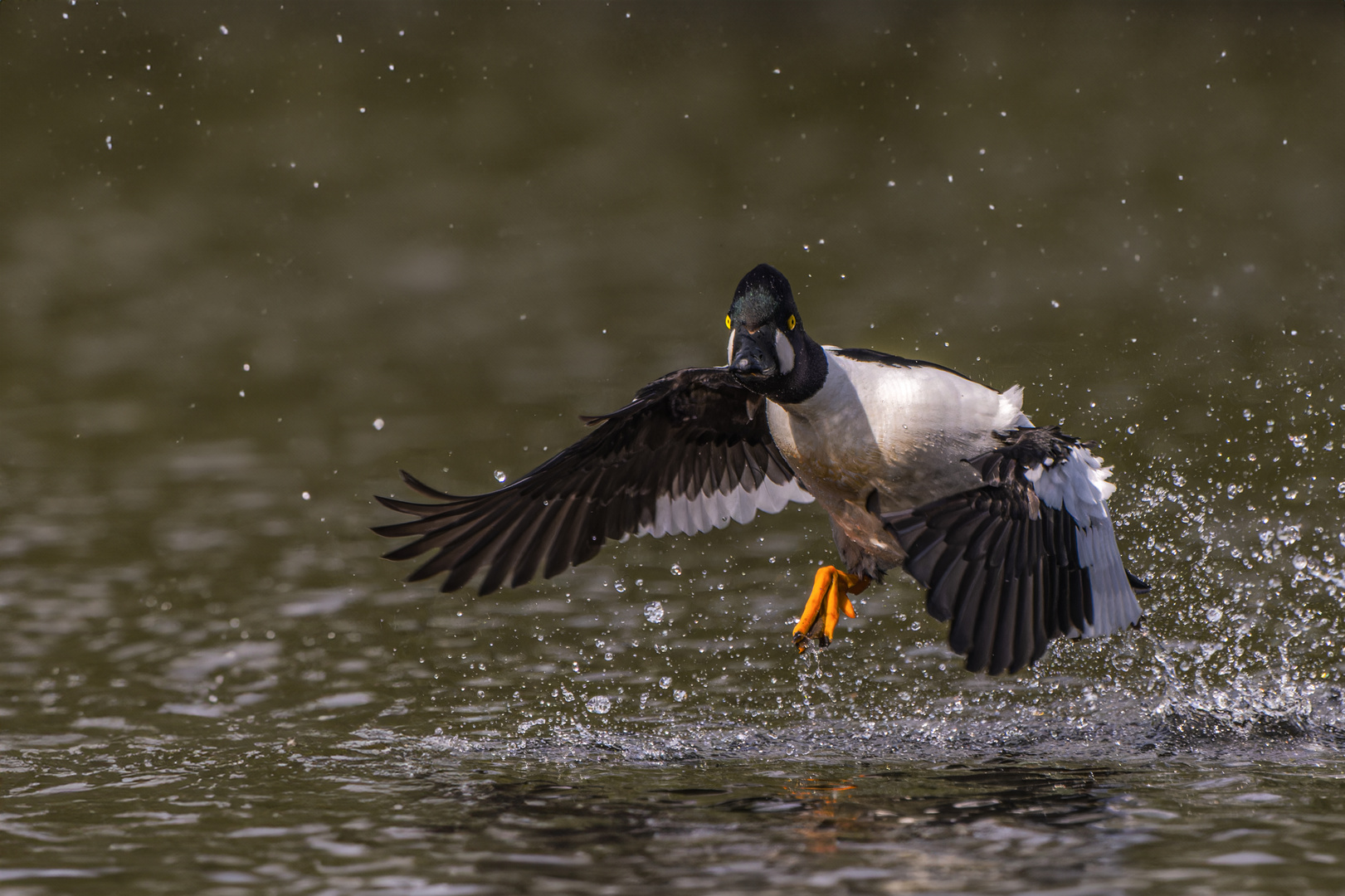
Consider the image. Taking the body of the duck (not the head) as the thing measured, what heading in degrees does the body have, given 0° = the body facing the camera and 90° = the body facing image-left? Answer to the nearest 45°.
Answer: approximately 45°
